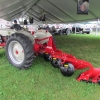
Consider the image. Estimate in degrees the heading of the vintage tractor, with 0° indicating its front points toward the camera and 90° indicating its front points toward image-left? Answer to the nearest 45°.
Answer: approximately 135°
